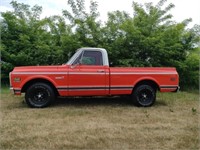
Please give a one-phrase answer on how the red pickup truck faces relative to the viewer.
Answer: facing to the left of the viewer
